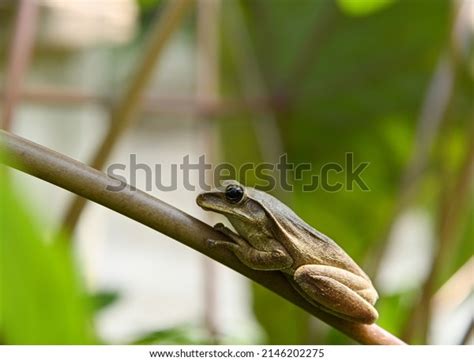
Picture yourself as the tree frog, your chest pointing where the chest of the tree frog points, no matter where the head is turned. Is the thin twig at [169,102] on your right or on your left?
on your right

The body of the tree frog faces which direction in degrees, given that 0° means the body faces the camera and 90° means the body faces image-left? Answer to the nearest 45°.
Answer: approximately 90°

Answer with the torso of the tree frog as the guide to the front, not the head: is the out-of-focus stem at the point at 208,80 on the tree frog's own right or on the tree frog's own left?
on the tree frog's own right
